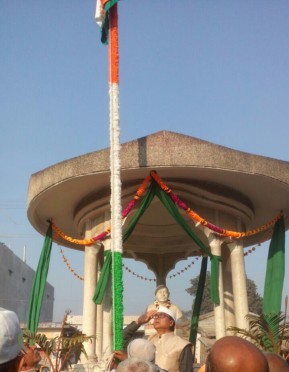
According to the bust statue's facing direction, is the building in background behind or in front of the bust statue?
behind

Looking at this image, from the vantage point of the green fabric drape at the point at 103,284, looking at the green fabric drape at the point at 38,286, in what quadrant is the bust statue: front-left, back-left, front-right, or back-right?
back-right

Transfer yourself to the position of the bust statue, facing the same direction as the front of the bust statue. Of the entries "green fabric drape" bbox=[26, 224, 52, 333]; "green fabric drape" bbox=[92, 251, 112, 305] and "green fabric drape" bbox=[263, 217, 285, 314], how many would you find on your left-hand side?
1

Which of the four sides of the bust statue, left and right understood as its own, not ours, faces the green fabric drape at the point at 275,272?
left

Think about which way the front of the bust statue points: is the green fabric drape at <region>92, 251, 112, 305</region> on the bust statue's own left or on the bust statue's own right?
on the bust statue's own right

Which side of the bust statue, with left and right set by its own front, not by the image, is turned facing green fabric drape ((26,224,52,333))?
right
